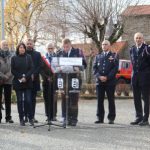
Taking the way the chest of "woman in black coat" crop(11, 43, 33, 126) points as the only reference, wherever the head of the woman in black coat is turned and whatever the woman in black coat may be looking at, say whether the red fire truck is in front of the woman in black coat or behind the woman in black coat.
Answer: behind

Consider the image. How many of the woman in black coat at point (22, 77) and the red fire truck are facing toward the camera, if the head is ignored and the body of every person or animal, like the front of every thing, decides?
2

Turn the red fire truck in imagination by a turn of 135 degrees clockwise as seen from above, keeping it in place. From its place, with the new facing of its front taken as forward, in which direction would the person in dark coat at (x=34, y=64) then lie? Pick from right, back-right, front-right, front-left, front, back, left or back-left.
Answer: back-left

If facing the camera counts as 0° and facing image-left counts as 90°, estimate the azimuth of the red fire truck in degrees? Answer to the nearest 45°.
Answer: approximately 0°

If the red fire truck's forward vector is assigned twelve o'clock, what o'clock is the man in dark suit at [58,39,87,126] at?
The man in dark suit is roughly at 12 o'clock from the red fire truck.

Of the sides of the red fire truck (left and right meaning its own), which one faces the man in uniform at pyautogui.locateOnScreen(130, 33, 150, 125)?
front

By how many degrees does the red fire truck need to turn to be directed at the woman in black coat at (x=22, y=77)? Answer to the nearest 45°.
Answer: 0° — it already faces them

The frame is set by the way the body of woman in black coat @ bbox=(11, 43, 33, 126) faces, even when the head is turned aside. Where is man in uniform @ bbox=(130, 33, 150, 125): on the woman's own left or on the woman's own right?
on the woman's own left

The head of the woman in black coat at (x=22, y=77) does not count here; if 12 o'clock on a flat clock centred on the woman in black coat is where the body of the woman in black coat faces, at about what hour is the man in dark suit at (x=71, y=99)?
The man in dark suit is roughly at 9 o'clock from the woman in black coat.
